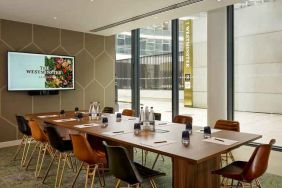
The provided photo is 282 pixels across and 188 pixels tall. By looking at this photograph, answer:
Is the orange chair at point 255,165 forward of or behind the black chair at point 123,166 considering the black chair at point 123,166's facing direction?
forward

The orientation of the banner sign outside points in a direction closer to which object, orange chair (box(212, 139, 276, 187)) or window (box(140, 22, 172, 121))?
the orange chair

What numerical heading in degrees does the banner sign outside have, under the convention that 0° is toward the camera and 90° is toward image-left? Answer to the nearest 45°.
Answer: approximately 0°

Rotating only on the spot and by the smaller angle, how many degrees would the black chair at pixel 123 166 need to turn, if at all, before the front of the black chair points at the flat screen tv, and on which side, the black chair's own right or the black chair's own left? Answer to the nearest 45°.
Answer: approximately 90° to the black chair's own left

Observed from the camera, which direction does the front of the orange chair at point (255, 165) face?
facing away from the viewer and to the left of the viewer

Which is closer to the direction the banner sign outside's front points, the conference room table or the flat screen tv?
the conference room table

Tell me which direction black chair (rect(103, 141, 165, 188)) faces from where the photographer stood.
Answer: facing away from the viewer and to the right of the viewer

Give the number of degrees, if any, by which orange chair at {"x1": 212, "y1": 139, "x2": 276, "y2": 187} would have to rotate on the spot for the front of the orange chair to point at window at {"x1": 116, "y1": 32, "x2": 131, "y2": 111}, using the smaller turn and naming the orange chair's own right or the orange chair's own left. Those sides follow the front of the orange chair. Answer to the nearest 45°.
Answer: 0° — it already faces it

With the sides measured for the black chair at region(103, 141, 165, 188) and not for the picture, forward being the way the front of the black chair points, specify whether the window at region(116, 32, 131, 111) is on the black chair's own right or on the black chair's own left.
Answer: on the black chair's own left

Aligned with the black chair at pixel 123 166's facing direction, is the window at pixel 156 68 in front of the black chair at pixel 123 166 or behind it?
in front

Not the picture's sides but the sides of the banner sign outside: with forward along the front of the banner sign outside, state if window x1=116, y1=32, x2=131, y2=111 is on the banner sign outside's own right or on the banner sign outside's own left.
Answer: on the banner sign outside's own right
